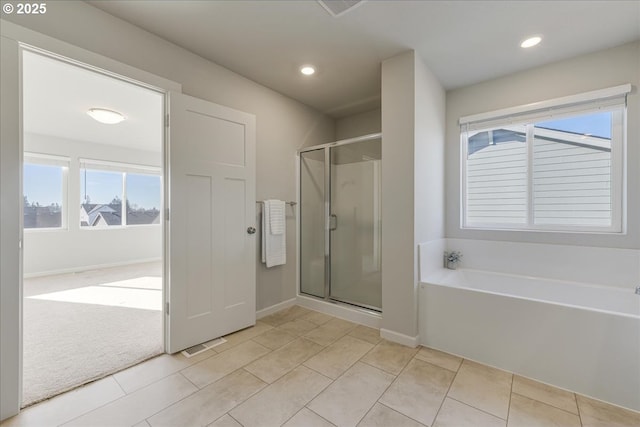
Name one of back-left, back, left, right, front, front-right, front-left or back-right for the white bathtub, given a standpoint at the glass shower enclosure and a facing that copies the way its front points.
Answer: left

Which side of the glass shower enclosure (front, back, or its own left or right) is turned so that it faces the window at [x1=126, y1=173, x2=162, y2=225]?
right

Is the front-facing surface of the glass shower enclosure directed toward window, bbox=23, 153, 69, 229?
no

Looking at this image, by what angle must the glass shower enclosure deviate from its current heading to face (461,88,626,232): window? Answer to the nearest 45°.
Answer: approximately 135° to its left

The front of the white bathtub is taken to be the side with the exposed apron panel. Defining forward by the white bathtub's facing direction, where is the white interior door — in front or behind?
in front

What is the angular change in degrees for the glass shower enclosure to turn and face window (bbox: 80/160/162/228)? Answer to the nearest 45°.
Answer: approximately 90° to its right

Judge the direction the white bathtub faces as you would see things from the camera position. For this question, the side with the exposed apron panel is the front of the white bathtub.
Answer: facing the viewer and to the left of the viewer

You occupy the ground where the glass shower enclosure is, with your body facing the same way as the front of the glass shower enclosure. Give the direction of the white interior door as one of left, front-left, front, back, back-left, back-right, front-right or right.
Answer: front

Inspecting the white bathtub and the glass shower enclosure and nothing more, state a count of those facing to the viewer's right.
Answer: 0
